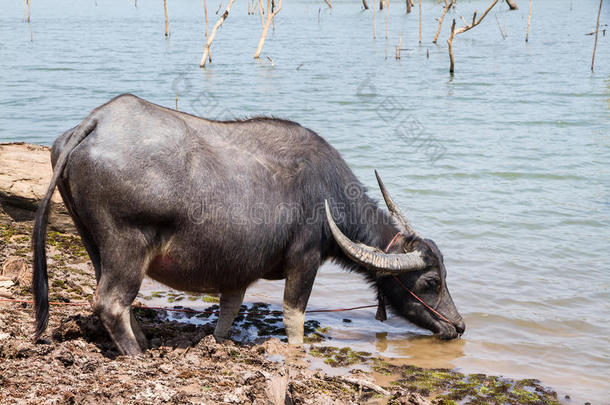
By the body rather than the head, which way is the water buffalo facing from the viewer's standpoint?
to the viewer's right

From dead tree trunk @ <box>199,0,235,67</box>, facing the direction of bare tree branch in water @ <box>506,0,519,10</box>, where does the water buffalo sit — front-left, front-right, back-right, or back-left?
back-right

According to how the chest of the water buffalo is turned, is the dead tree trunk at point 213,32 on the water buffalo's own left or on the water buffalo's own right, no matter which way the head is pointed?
on the water buffalo's own left

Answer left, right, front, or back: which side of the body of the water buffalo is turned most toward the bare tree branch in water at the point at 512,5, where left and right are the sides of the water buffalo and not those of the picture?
left
